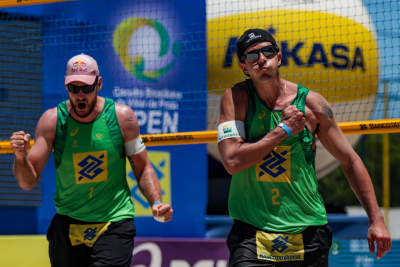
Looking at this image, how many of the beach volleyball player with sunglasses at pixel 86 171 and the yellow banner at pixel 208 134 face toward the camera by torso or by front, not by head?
2

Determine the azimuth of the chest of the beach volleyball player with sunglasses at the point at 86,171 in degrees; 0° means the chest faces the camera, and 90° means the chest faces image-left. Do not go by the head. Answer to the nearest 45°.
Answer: approximately 0°

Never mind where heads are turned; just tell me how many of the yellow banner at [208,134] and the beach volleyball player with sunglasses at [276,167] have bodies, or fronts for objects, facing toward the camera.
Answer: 2

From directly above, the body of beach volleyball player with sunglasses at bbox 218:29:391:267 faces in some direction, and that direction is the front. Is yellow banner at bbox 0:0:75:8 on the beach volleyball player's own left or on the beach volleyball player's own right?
on the beach volleyball player's own right

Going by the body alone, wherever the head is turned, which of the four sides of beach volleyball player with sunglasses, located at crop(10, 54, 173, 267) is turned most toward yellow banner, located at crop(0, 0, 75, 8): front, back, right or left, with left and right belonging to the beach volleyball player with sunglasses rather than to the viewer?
back

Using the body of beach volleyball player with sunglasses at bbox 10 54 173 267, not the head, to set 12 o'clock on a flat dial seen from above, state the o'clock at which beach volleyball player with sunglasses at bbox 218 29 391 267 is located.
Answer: beach volleyball player with sunglasses at bbox 218 29 391 267 is roughly at 10 o'clock from beach volleyball player with sunglasses at bbox 10 54 173 267.

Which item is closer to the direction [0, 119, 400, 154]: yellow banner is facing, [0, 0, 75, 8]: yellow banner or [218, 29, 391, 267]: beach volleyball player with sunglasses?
the beach volleyball player with sunglasses

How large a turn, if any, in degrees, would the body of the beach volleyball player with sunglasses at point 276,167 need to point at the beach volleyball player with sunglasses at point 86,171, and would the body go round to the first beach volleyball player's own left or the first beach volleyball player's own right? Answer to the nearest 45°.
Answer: approximately 90° to the first beach volleyball player's own right
